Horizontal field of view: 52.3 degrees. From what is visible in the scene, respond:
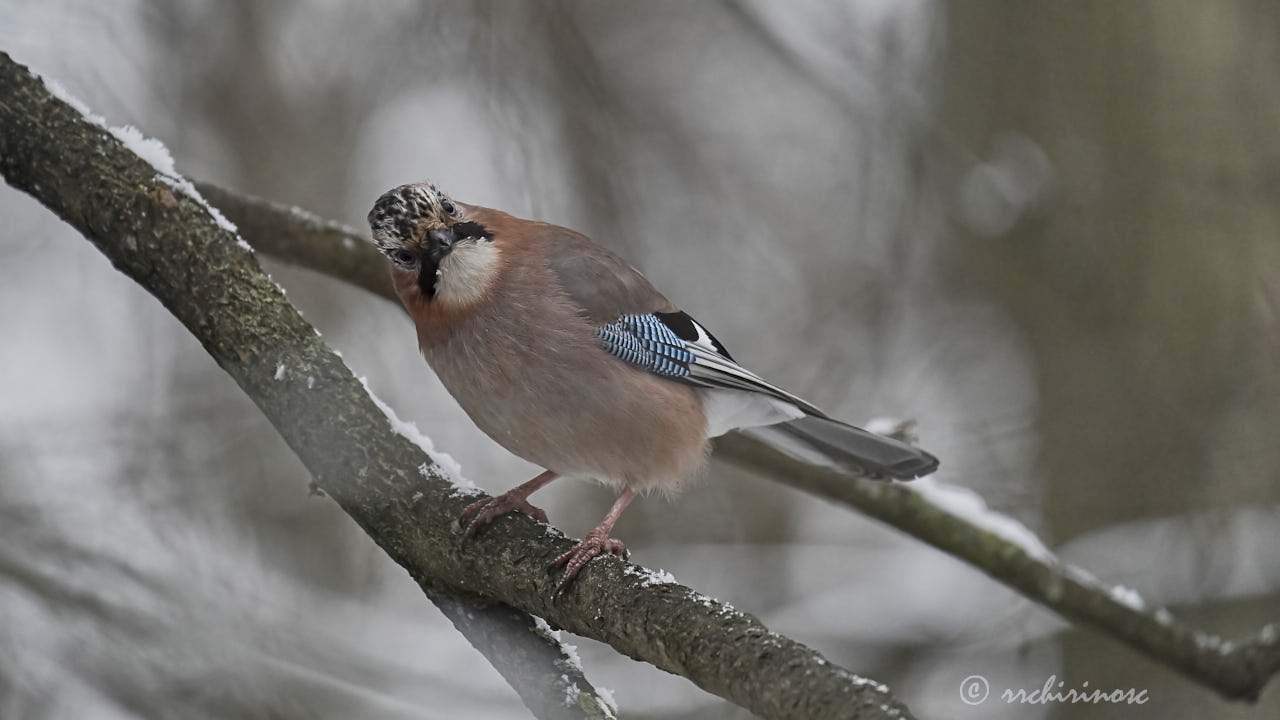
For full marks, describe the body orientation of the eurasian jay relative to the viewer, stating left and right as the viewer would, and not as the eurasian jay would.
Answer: facing the viewer and to the left of the viewer
